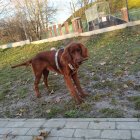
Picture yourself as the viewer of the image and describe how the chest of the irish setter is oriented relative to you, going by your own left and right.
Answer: facing the viewer and to the right of the viewer
